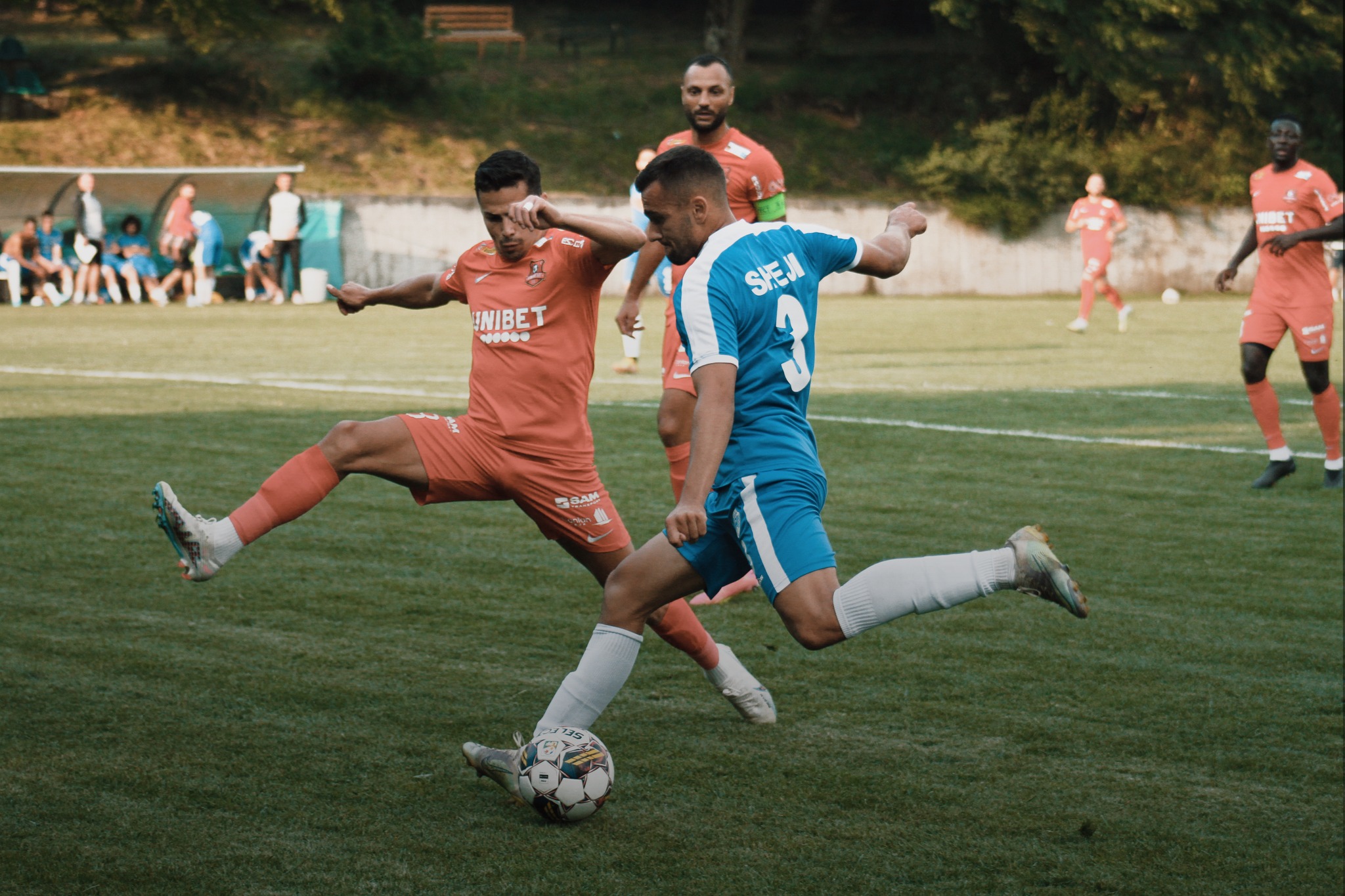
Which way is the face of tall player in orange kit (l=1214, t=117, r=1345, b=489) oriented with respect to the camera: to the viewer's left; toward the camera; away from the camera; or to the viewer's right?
toward the camera

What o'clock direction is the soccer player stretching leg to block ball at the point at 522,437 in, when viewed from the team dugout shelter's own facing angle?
The soccer player stretching leg to block ball is roughly at 12 o'clock from the team dugout shelter.

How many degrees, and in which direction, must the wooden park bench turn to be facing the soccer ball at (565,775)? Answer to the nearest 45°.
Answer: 0° — it already faces it

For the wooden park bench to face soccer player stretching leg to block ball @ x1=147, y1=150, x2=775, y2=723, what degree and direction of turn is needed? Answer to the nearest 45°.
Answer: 0° — it already faces them

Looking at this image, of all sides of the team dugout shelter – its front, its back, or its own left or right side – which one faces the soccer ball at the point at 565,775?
front

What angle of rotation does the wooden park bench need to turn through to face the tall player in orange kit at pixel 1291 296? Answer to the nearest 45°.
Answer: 0° — it already faces them

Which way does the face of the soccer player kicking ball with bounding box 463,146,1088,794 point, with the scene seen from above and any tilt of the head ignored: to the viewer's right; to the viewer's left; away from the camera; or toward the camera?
to the viewer's left

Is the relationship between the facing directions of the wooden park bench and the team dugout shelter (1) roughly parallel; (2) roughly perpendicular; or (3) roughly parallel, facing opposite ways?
roughly parallel

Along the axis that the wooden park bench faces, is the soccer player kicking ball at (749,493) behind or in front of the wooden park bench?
in front

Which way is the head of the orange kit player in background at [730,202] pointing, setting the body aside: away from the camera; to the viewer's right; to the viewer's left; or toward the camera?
toward the camera

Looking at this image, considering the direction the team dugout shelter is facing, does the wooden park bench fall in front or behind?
behind

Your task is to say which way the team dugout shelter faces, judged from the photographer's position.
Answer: facing the viewer

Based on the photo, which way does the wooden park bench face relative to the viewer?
toward the camera
